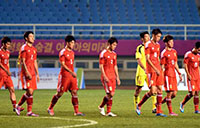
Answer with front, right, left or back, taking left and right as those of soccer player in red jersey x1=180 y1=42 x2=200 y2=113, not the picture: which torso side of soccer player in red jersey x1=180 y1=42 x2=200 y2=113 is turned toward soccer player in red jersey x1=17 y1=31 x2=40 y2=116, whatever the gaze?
right

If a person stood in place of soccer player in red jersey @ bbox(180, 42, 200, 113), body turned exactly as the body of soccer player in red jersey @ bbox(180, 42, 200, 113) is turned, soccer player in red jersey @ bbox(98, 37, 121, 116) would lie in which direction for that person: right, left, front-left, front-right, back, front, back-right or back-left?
right

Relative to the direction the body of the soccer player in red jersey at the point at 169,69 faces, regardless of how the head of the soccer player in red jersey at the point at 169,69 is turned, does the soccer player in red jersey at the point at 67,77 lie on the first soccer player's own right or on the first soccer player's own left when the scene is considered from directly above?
on the first soccer player's own right

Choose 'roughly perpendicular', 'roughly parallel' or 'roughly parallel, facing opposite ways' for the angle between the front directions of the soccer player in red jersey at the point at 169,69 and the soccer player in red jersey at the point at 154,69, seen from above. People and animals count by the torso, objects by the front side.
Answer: roughly parallel

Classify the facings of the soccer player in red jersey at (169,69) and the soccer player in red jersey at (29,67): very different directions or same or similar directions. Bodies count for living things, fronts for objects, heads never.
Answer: same or similar directions

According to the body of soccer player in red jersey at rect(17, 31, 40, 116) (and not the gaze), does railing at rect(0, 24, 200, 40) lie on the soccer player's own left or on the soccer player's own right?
on the soccer player's own left

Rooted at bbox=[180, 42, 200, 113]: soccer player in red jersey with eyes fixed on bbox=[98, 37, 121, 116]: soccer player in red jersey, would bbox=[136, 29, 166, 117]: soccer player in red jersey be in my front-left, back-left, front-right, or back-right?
front-left

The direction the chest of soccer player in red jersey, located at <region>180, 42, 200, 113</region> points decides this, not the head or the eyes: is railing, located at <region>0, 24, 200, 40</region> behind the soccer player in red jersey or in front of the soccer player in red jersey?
behind

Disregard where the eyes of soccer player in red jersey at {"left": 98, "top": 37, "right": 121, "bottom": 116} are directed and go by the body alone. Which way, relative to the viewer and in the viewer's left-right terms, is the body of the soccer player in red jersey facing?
facing the viewer and to the right of the viewer

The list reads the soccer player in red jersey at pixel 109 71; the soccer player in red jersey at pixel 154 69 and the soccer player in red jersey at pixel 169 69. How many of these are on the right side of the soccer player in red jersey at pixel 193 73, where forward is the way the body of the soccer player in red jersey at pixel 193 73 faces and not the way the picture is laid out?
3
